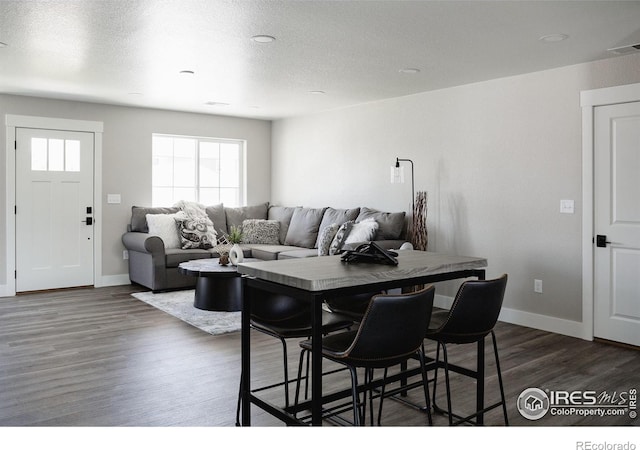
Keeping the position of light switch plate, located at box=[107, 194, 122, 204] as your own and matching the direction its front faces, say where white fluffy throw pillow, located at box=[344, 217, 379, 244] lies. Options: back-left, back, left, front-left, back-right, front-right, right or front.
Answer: front-left

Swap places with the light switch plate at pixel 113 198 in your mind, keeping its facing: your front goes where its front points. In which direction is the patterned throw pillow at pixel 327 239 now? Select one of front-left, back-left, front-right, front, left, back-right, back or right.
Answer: front-left

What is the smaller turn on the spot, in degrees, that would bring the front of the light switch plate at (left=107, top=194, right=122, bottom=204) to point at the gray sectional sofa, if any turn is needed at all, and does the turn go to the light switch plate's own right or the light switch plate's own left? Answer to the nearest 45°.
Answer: approximately 45° to the light switch plate's own left

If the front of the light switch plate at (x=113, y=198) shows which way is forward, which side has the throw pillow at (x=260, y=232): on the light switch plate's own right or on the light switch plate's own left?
on the light switch plate's own left

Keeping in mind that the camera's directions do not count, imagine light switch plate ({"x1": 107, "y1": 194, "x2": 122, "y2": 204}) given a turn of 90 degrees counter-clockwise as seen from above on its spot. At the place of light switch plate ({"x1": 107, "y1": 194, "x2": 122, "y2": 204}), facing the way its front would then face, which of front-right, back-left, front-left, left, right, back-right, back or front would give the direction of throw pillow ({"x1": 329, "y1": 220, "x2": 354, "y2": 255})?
front-right

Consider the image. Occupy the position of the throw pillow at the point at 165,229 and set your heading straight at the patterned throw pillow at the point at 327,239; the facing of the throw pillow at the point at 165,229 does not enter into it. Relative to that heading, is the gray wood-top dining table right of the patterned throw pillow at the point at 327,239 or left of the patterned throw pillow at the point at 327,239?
right

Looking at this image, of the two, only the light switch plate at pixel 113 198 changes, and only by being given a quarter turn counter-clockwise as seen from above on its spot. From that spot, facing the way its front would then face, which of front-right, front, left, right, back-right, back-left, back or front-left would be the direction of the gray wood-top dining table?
right

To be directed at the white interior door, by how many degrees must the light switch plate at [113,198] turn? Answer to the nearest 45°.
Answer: approximately 45° to its left

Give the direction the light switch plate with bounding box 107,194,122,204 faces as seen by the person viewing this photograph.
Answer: facing the viewer

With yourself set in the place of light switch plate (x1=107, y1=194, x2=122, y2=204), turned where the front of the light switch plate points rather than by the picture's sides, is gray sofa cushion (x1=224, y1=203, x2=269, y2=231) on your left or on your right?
on your left

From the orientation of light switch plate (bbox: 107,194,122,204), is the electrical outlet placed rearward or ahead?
ahead
